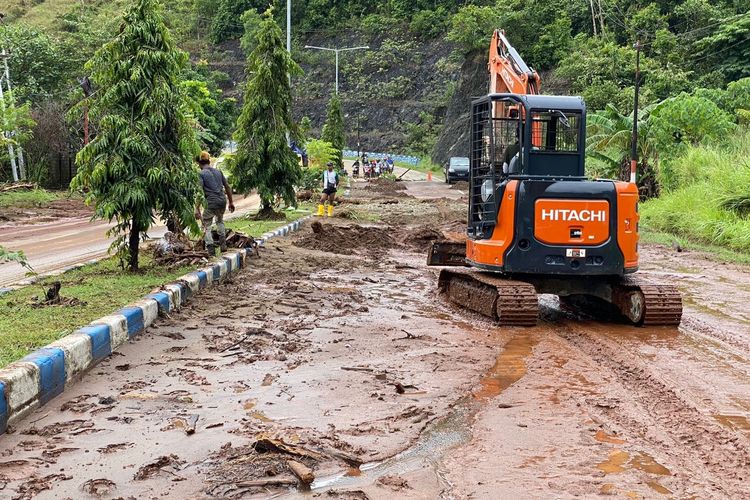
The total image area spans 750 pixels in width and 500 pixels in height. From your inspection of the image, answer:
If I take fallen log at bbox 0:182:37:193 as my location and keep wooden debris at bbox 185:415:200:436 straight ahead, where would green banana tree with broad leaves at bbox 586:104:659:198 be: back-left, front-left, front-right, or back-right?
front-left

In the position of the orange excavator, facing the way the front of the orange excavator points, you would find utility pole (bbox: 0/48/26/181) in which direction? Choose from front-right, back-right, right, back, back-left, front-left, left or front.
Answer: front

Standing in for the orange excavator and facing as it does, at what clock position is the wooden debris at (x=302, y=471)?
The wooden debris is roughly at 8 o'clock from the orange excavator.

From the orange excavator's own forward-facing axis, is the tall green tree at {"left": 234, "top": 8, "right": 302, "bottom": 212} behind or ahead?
ahead

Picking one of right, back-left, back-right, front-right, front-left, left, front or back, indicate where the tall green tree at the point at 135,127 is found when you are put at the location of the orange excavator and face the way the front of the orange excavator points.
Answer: front-left

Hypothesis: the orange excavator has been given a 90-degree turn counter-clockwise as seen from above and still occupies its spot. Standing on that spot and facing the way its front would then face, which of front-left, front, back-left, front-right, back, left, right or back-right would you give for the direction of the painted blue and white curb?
front

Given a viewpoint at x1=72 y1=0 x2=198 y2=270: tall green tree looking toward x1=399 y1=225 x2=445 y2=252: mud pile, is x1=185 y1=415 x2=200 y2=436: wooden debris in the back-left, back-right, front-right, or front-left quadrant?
back-right

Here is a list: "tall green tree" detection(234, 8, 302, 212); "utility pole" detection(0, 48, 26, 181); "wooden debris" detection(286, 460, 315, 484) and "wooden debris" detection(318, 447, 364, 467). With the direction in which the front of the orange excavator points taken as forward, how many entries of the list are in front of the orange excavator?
2

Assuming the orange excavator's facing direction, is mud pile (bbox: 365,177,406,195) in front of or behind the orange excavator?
in front

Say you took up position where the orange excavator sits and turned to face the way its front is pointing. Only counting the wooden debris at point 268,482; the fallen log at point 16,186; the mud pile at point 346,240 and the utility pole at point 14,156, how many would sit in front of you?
3

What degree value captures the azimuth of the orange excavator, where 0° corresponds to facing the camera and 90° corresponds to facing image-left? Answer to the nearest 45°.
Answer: approximately 135°

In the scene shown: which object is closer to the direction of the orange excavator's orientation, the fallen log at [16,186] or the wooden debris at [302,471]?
the fallen log

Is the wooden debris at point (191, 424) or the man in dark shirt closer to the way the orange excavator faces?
the man in dark shirt

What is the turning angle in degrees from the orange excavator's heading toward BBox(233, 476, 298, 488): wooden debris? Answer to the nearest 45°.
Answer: approximately 135° to its left

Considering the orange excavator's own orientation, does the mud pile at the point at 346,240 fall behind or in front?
in front

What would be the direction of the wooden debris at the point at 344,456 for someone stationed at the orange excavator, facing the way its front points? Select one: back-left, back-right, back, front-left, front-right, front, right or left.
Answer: back-left

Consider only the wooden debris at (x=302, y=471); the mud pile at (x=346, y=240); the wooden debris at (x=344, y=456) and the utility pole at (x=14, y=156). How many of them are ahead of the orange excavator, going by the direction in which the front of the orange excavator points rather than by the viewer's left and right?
2

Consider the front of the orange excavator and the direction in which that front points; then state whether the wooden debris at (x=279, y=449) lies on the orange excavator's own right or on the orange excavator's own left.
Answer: on the orange excavator's own left
